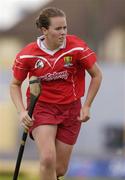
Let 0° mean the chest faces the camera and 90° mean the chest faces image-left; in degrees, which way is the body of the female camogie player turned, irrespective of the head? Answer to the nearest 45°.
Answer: approximately 0°
